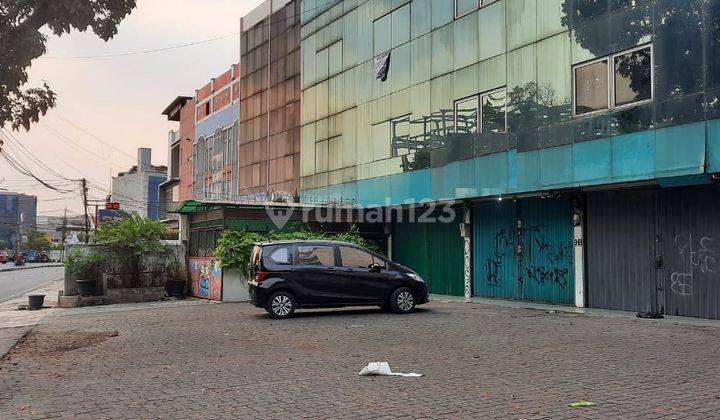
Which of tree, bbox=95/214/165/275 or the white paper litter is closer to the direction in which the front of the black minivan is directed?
the white paper litter

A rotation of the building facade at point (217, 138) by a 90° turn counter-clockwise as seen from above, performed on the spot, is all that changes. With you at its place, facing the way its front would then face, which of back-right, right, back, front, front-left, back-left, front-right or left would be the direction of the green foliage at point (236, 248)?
front-right

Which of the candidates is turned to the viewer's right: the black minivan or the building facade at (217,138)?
the black minivan

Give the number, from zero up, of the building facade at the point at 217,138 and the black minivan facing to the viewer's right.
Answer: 1

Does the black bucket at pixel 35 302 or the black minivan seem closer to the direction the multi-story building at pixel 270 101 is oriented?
the black bucket

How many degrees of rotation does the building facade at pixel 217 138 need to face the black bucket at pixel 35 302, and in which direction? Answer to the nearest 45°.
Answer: approximately 45° to its left

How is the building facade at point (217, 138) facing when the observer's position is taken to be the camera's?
facing the viewer and to the left of the viewer

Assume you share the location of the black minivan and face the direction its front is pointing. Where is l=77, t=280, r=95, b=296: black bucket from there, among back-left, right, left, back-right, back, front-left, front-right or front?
back-left

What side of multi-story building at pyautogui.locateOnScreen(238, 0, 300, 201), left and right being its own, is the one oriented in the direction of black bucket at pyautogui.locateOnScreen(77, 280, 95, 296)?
front

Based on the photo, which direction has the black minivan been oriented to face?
to the viewer's right

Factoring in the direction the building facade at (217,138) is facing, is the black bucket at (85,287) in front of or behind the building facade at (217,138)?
in front

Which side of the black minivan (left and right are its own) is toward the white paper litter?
right

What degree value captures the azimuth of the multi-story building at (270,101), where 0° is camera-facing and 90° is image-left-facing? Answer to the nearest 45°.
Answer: approximately 45°

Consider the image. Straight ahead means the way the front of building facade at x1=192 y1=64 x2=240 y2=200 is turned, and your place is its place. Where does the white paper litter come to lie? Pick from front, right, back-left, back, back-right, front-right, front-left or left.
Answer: front-left

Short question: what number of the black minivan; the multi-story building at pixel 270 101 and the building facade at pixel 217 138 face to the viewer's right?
1
